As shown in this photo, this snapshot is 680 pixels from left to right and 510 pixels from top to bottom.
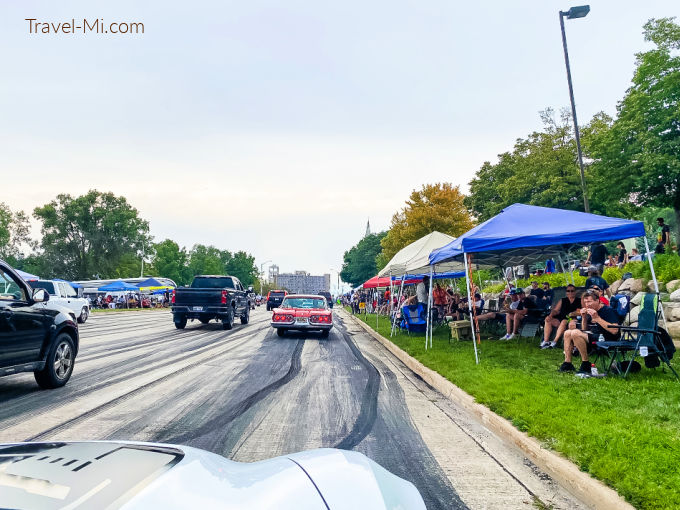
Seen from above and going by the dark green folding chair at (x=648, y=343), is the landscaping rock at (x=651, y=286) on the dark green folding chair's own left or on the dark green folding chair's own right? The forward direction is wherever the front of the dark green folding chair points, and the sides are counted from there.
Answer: on the dark green folding chair's own right

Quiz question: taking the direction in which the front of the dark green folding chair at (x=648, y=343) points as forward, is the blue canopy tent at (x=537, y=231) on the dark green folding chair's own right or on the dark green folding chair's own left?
on the dark green folding chair's own right

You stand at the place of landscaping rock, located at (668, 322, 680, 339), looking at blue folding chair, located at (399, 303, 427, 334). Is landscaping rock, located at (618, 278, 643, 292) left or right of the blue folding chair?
right

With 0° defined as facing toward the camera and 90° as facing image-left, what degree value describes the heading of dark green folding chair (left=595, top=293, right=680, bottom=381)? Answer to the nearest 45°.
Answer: approximately 90°

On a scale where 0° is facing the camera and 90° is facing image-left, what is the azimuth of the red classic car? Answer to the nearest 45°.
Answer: approximately 180°

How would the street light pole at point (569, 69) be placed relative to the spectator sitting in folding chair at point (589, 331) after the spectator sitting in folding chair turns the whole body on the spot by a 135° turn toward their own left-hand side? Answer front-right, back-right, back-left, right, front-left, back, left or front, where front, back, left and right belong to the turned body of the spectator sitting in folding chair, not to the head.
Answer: left

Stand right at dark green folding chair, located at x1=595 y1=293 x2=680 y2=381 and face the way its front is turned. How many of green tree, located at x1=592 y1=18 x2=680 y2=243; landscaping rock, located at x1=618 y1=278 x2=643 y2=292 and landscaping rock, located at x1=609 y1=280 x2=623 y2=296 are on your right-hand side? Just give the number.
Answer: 3

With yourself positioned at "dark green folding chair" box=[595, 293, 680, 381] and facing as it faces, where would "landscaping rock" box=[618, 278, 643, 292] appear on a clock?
The landscaping rock is roughly at 3 o'clock from the dark green folding chair.

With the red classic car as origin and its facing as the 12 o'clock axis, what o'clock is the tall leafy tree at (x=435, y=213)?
The tall leafy tree is roughly at 1 o'clock from the red classic car.

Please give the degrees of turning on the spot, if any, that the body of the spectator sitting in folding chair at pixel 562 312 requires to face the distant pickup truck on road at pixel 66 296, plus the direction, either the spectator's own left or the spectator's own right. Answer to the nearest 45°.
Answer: approximately 45° to the spectator's own right

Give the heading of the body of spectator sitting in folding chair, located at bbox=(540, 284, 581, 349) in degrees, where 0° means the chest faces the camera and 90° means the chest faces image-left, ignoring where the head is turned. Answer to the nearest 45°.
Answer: approximately 45°
